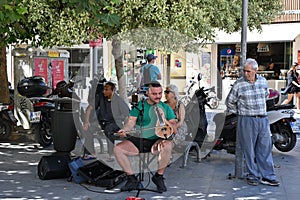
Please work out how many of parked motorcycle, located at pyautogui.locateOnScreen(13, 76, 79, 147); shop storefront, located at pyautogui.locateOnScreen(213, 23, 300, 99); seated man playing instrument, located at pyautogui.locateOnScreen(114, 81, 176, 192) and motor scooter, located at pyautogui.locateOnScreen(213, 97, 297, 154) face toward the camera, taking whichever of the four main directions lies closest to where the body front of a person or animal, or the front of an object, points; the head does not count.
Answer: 2

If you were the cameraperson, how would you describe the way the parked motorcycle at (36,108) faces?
facing away from the viewer and to the right of the viewer

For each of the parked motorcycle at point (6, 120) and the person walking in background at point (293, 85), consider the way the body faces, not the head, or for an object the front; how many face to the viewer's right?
1

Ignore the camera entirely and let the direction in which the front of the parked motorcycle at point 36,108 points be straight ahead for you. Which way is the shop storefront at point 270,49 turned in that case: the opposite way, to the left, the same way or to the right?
the opposite way
